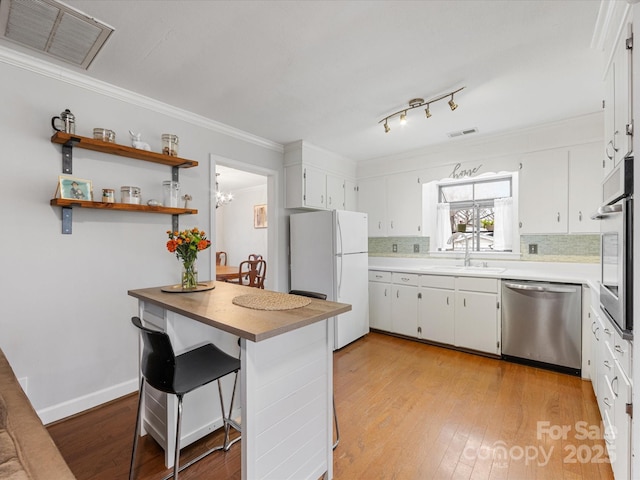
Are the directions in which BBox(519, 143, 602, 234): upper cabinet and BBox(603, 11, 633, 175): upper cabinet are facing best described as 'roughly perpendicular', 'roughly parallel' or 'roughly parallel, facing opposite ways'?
roughly perpendicular

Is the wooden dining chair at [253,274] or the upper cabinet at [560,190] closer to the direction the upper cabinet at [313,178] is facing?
the upper cabinet

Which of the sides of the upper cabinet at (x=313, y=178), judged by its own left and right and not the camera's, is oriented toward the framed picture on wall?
back

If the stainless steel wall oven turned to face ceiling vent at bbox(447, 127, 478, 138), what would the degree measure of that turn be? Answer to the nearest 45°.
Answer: approximately 45° to its right

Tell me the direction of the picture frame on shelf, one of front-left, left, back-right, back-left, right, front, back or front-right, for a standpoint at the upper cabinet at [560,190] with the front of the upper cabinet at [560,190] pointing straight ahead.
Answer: front-right

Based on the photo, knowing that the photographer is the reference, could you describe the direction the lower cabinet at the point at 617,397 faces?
facing to the left of the viewer

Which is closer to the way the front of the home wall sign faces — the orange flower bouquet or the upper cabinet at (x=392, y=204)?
the orange flower bouquet

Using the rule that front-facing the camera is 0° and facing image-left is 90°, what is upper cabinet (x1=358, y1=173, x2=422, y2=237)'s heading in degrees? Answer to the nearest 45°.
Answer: approximately 0°

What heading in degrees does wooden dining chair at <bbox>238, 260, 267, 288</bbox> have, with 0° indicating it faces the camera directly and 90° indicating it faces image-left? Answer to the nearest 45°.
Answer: approximately 135°

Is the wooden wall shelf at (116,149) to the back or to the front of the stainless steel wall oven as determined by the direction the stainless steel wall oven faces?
to the front

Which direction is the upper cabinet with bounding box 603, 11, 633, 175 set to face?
to the viewer's left

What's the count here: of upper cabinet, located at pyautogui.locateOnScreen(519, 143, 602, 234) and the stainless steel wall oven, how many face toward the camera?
1

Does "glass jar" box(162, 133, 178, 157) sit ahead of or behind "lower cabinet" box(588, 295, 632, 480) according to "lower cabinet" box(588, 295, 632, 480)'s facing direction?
ahead

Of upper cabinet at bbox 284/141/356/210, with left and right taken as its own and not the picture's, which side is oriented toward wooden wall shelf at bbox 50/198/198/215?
right
